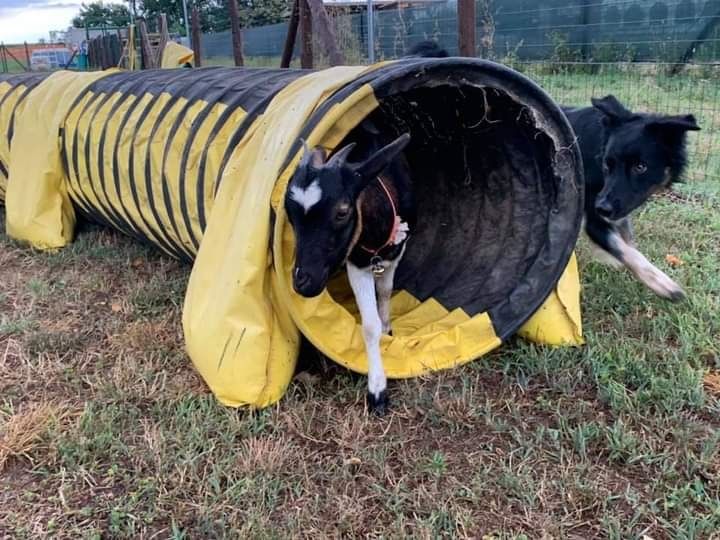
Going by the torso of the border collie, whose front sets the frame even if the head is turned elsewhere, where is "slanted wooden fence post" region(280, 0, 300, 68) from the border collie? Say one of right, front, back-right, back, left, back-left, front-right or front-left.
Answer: back

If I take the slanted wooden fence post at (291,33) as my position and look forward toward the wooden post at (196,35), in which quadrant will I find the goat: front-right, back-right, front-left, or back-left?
back-left

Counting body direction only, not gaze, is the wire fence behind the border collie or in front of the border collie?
behind

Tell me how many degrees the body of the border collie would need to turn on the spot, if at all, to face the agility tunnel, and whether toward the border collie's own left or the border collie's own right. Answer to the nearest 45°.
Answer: approximately 90° to the border collie's own right

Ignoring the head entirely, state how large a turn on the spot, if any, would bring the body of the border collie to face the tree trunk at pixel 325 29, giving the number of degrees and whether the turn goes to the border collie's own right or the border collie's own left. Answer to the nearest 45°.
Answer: approximately 180°

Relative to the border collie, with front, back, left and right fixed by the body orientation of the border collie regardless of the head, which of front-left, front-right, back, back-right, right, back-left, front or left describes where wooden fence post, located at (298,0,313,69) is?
back

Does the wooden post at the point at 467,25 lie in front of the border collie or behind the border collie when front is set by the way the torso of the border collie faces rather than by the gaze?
behind

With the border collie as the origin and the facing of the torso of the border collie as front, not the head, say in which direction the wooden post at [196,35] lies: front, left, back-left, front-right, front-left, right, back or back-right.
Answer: back
